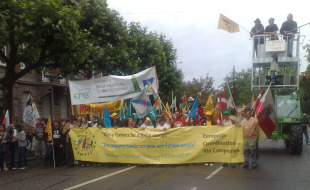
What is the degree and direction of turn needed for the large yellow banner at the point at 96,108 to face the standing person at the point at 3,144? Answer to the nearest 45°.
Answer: approximately 45° to its right

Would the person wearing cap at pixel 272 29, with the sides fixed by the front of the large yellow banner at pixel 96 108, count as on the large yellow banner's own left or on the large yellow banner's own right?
on the large yellow banner's own left

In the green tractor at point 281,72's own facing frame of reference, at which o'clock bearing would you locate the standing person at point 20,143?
The standing person is roughly at 2 o'clock from the green tractor.

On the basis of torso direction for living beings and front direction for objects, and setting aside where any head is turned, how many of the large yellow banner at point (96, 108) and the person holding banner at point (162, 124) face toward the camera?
2

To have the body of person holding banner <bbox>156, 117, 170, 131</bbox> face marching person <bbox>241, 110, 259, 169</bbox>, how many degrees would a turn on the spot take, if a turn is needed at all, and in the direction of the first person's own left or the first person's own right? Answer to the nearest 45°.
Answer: approximately 90° to the first person's own left

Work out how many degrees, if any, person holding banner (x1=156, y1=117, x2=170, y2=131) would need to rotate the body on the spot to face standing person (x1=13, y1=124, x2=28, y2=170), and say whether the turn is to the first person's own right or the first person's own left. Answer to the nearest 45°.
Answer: approximately 90° to the first person's own right

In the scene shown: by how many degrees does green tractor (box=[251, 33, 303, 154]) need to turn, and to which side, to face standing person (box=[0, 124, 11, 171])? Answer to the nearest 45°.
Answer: approximately 45° to its right

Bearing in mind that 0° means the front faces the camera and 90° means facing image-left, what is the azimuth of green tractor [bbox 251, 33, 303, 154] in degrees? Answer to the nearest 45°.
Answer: approximately 0°

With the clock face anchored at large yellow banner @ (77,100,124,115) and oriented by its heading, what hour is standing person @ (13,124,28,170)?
The standing person is roughly at 1 o'clock from the large yellow banner.

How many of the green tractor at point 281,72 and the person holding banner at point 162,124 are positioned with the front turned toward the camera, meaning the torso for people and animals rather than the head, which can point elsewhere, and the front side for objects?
2
